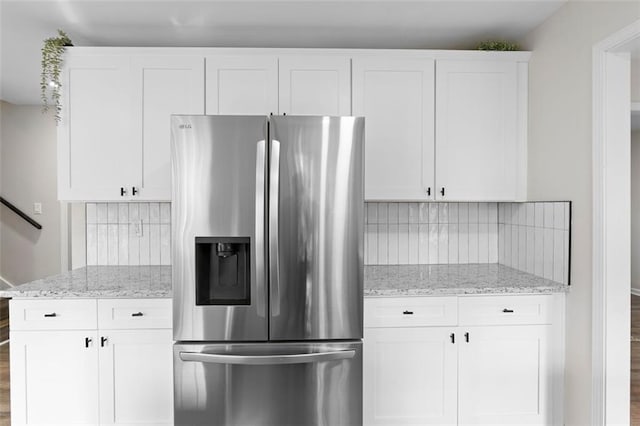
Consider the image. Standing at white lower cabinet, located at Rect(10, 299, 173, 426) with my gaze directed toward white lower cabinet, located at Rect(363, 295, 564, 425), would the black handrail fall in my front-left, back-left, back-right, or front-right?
back-left

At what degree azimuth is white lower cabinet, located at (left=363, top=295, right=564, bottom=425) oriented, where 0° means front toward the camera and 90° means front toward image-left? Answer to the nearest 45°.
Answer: approximately 0°

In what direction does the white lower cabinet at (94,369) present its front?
toward the camera

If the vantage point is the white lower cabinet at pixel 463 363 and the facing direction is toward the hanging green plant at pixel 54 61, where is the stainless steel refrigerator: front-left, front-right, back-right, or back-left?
front-left

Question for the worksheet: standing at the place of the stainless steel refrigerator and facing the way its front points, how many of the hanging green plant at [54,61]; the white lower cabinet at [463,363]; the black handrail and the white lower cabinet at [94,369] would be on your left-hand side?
1

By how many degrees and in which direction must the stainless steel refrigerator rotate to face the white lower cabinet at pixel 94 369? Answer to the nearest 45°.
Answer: approximately 90° to its right

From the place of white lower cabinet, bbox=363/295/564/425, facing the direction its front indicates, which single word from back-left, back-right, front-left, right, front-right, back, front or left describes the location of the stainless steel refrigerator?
front-right

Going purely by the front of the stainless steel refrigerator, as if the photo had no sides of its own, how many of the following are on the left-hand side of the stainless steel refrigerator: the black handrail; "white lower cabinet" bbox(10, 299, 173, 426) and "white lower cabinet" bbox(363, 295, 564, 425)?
1

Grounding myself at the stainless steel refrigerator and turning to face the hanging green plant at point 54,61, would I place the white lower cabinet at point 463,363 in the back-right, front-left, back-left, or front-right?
back-right

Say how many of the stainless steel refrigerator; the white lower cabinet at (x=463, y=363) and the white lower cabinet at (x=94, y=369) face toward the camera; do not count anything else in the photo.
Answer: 3

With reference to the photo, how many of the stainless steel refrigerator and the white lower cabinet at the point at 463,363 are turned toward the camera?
2

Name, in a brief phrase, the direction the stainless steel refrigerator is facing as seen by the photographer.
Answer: facing the viewer
